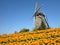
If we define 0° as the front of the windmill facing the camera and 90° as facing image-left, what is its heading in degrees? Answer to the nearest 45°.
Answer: approximately 45°
